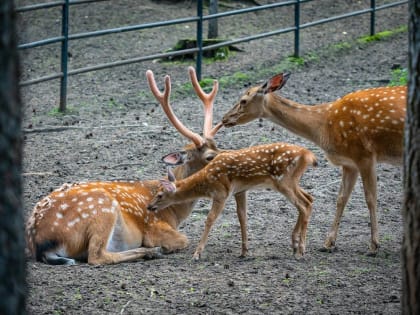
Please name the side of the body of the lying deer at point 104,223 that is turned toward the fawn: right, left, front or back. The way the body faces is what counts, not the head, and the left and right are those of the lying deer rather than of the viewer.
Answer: front

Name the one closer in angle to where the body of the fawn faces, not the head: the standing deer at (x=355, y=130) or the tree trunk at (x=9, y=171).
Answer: the tree trunk

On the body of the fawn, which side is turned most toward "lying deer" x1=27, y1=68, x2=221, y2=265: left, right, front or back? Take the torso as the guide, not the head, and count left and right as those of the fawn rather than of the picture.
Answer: front

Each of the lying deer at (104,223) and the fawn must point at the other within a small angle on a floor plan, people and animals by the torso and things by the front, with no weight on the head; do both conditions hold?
yes

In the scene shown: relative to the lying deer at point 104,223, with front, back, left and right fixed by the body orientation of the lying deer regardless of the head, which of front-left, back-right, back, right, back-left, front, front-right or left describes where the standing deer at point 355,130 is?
front

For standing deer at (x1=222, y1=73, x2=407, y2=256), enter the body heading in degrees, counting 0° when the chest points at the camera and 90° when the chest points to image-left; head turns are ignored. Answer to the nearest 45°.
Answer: approximately 90°

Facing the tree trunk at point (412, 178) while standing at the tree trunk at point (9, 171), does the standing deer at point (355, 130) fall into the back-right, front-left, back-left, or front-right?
front-left

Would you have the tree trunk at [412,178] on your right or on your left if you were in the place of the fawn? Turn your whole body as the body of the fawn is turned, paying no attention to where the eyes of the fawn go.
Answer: on your left

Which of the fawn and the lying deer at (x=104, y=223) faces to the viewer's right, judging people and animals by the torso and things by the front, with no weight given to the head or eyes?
the lying deer

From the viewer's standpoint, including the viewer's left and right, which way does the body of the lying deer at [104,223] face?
facing to the right of the viewer

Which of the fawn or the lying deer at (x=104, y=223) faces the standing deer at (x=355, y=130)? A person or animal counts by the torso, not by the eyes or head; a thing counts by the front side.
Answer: the lying deer

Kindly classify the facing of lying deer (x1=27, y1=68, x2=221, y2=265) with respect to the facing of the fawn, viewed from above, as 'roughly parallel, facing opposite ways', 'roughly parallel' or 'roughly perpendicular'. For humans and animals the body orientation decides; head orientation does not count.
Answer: roughly parallel, facing opposite ways

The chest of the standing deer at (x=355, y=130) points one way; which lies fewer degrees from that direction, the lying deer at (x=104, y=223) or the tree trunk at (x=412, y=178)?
the lying deer

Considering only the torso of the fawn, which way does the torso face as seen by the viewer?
to the viewer's left

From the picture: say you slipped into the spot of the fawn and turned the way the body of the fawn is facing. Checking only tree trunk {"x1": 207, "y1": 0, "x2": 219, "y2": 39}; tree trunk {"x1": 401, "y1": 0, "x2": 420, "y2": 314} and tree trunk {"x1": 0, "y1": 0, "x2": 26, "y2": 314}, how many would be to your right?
1

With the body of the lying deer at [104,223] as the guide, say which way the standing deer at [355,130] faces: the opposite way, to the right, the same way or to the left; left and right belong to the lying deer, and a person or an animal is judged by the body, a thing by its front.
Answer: the opposite way

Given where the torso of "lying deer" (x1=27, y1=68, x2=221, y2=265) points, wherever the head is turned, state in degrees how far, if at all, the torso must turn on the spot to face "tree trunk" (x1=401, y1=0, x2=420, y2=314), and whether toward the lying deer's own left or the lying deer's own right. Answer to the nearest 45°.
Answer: approximately 45° to the lying deer's own right
